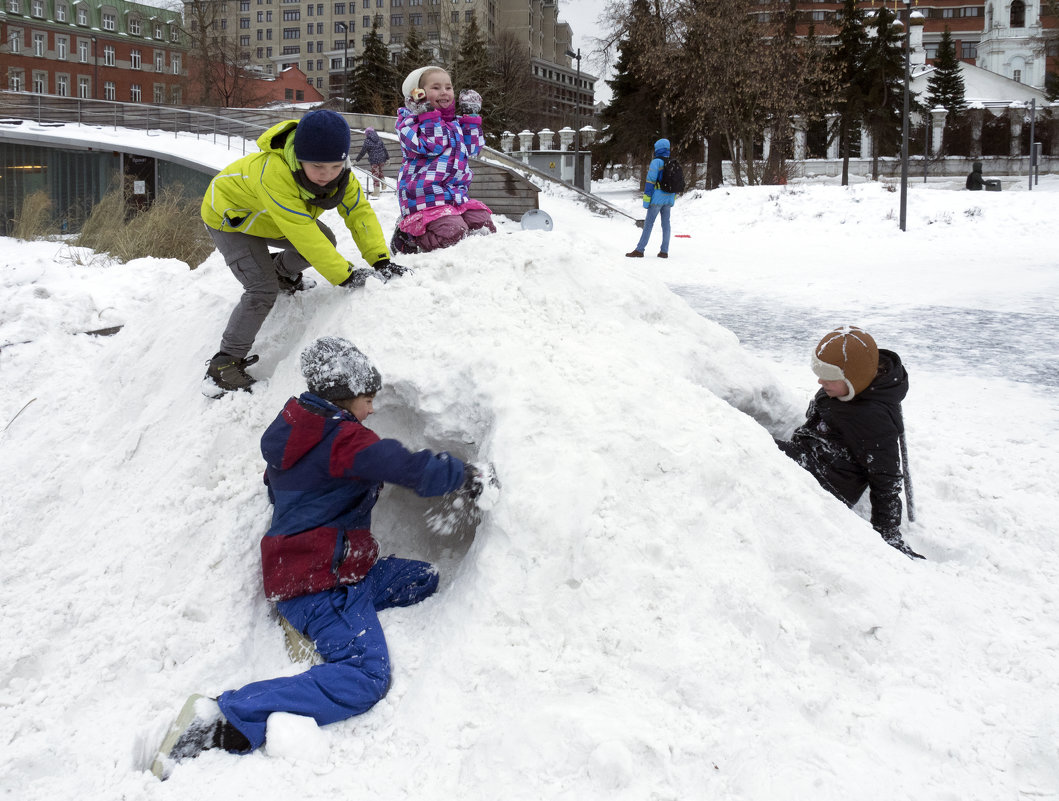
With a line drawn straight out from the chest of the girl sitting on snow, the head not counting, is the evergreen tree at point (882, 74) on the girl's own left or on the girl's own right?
on the girl's own left

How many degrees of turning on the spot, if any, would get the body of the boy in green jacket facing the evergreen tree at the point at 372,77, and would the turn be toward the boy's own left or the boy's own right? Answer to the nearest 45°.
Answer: approximately 135° to the boy's own left

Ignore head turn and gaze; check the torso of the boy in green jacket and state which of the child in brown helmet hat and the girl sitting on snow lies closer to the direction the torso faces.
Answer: the child in brown helmet hat

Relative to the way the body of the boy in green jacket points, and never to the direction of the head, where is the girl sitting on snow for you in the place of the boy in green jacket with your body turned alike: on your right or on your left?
on your left

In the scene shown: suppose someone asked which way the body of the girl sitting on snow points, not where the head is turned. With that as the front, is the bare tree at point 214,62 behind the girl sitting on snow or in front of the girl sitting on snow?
behind

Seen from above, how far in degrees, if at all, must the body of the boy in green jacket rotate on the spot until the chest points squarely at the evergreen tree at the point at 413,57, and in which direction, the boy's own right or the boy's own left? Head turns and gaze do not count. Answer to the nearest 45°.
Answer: approximately 135° to the boy's own left
